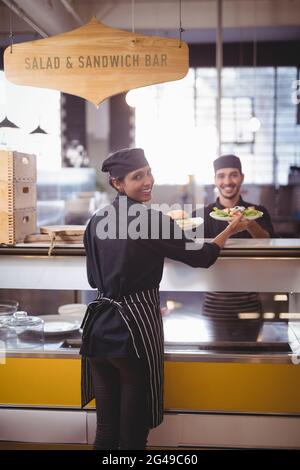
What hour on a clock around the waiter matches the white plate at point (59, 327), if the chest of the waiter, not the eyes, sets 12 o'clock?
The white plate is roughly at 2 o'clock from the waiter.

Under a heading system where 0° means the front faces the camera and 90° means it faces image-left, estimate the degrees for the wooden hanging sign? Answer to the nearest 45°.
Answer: approximately 0°

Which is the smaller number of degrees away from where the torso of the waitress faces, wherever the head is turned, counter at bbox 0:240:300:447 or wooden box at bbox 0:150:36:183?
the counter

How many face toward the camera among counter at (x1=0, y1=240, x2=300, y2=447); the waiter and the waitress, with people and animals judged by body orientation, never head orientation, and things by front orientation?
2

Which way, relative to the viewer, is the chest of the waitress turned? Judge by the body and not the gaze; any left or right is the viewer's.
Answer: facing away from the viewer and to the right of the viewer
